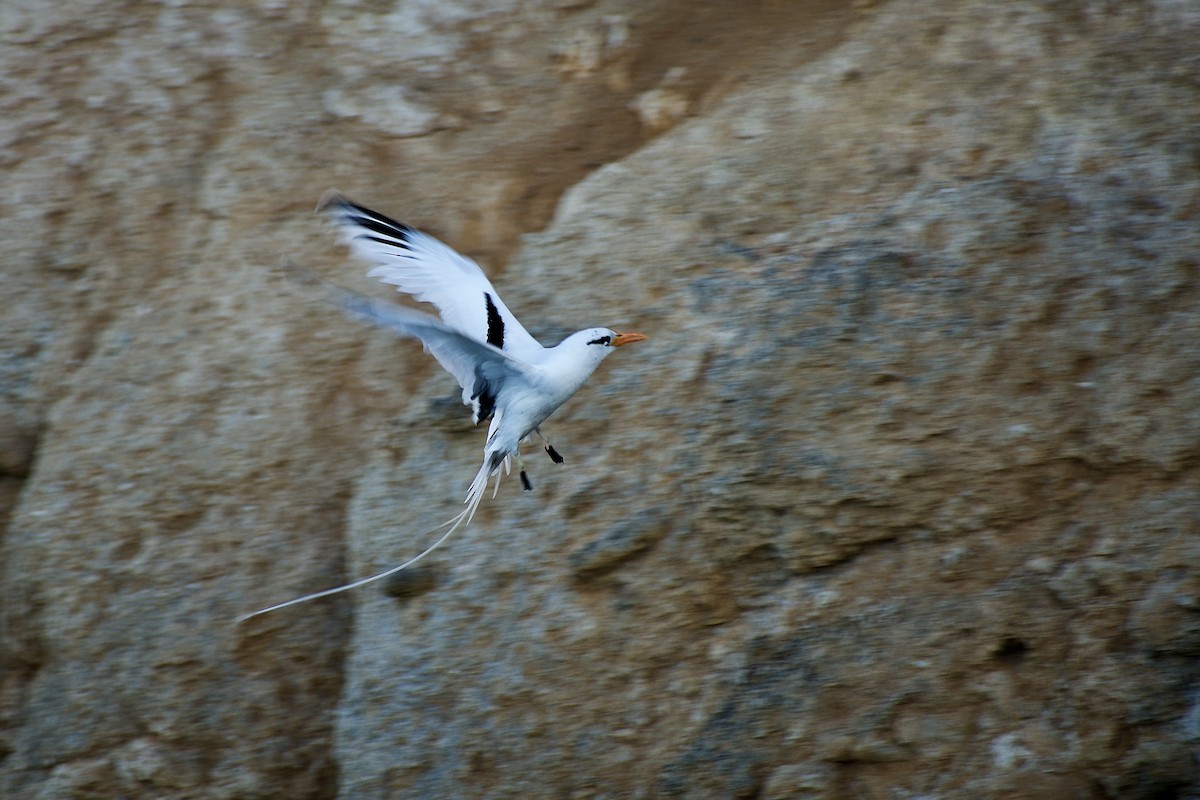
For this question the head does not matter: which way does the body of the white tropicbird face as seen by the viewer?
to the viewer's right
